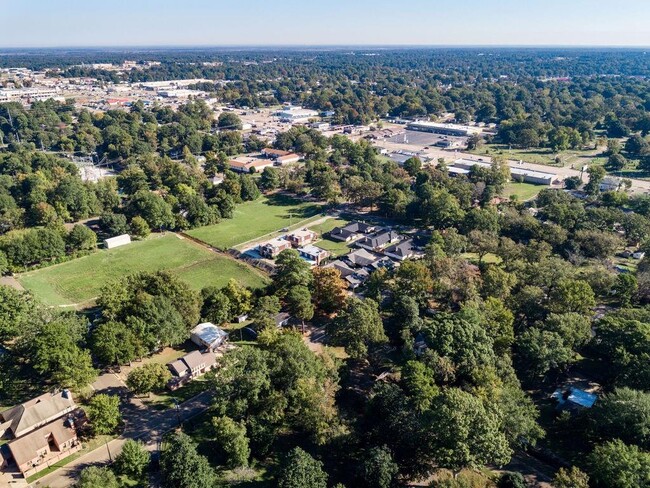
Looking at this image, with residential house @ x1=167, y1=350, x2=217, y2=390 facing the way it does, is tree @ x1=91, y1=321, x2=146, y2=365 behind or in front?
behind

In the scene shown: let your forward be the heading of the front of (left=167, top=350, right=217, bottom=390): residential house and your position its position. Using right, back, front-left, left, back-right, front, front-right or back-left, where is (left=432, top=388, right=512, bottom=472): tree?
front

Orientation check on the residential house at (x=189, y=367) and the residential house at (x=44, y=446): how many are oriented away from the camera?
0

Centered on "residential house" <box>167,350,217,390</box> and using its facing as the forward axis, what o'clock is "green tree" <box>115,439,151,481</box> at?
The green tree is roughly at 2 o'clock from the residential house.

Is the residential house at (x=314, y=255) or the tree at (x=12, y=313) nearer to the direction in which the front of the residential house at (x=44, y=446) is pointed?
the residential house

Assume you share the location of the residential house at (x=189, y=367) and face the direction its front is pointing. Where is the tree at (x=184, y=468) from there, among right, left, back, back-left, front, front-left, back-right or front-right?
front-right

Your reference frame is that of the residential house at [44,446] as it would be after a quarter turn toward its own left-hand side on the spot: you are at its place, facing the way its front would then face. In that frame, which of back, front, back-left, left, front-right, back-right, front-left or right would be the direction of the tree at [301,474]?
right

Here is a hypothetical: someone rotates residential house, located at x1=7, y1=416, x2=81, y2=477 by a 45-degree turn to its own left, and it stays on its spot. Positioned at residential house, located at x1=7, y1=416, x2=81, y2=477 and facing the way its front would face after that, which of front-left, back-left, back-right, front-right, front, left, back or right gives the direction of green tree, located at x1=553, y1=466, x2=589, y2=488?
front-right

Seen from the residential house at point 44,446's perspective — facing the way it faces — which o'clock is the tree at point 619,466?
The tree is roughly at 12 o'clock from the residential house.

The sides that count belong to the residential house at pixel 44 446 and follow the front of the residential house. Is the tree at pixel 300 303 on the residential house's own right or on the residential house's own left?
on the residential house's own left

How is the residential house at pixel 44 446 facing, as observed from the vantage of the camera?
facing the viewer and to the right of the viewer
